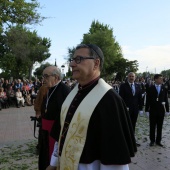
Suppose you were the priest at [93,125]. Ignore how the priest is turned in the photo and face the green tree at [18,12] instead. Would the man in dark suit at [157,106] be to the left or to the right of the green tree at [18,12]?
right

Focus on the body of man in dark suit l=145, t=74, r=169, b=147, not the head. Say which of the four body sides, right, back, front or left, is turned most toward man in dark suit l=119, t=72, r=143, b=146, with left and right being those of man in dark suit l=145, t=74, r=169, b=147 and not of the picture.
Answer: right

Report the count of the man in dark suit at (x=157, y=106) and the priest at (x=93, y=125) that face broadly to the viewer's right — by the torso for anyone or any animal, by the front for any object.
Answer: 0

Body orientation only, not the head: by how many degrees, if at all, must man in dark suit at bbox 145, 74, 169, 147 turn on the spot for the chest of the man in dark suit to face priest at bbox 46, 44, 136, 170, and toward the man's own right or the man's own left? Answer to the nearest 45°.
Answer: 0° — they already face them

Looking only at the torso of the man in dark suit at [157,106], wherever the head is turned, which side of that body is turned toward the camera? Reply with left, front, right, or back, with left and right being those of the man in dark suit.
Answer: front

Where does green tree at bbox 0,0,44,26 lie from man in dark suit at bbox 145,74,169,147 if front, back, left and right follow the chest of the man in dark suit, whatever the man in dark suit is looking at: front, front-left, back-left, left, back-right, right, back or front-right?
back-right

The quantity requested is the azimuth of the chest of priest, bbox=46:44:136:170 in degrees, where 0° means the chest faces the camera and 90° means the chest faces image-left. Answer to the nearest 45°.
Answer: approximately 45°

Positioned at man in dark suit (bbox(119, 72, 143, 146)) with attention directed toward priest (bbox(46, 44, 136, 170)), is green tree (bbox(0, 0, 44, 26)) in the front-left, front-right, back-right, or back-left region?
back-right

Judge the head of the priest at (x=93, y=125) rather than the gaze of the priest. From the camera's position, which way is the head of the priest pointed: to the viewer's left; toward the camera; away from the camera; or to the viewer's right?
to the viewer's left
